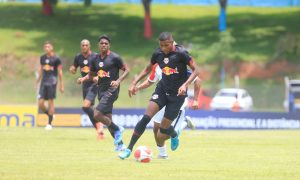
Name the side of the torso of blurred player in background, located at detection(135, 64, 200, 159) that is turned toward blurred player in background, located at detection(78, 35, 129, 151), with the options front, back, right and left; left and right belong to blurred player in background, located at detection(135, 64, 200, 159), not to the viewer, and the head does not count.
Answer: right

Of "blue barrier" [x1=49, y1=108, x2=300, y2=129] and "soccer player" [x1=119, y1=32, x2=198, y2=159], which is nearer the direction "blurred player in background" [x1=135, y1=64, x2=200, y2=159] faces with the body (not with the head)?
the soccer player

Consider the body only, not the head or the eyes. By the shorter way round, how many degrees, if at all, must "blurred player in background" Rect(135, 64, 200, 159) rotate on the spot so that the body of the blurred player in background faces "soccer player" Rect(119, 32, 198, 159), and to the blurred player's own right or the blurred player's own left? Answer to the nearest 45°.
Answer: approximately 45° to the blurred player's own left

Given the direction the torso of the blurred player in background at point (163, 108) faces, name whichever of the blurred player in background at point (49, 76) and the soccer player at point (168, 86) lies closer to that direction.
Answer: the soccer player

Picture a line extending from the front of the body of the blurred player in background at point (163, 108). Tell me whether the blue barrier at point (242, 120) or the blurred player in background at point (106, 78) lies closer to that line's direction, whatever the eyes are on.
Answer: the blurred player in background

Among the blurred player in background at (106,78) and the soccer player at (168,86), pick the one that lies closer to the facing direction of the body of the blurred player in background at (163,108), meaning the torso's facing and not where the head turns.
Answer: the soccer player
